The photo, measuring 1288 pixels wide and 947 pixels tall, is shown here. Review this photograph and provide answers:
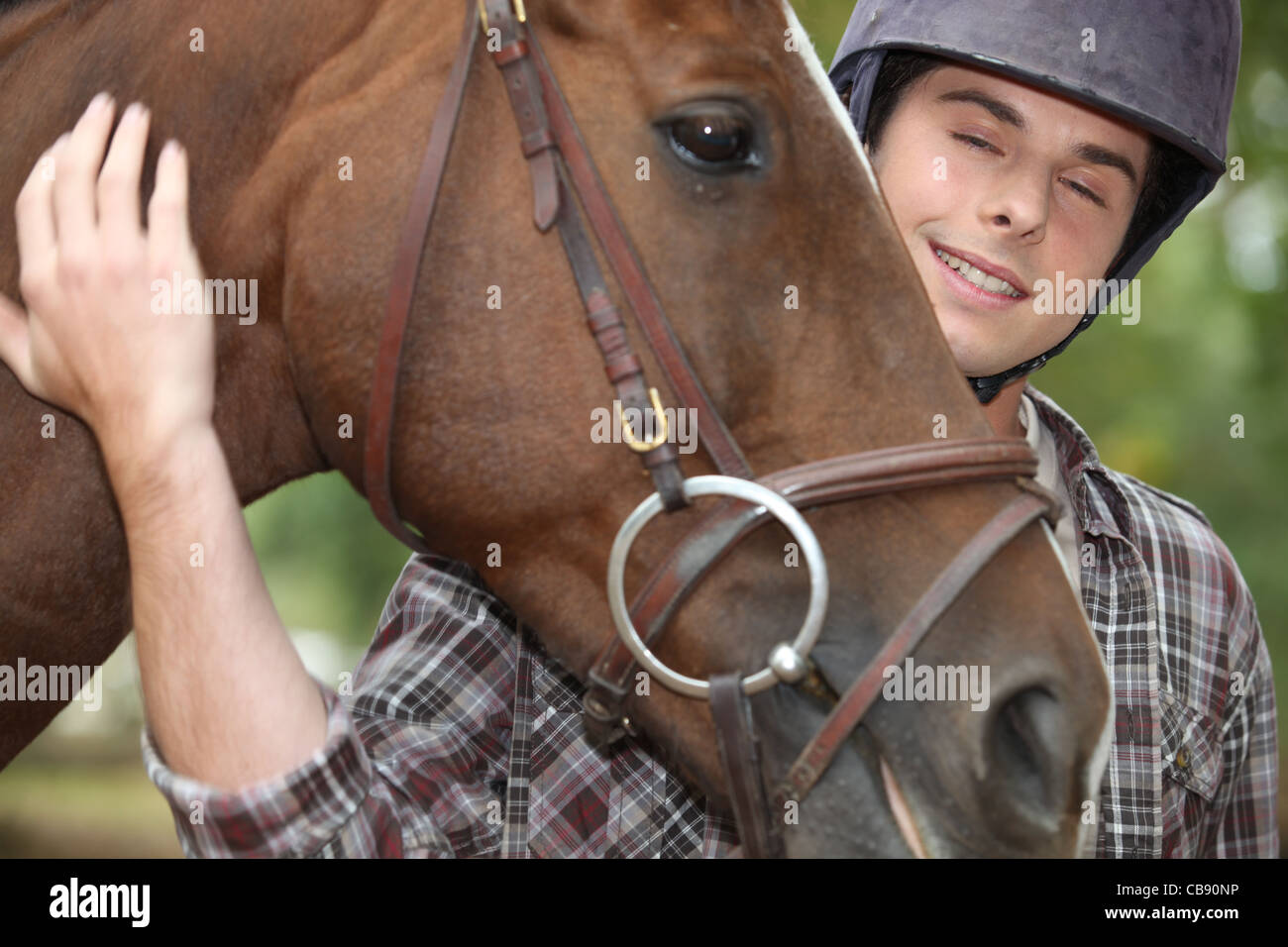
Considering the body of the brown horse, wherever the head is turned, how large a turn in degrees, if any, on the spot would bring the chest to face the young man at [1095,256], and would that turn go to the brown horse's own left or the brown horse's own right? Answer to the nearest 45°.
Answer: approximately 45° to the brown horse's own left

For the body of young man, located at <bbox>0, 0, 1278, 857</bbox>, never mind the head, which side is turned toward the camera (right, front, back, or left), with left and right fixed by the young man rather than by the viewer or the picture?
front

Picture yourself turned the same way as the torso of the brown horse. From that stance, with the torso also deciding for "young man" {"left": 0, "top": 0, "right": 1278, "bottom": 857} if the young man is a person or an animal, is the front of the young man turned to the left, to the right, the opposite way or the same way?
to the right

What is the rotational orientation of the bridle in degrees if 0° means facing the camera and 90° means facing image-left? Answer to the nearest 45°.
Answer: approximately 270°

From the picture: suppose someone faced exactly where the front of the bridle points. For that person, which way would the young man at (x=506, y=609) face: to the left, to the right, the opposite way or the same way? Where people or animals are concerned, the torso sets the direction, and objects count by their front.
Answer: to the right

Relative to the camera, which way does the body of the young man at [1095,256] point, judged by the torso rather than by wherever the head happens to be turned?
toward the camera

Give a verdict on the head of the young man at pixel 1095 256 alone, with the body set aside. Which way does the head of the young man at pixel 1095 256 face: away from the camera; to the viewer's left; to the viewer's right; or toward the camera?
toward the camera

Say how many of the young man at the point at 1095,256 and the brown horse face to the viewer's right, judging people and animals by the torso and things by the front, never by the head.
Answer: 1

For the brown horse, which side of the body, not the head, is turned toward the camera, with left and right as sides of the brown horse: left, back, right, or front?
right
